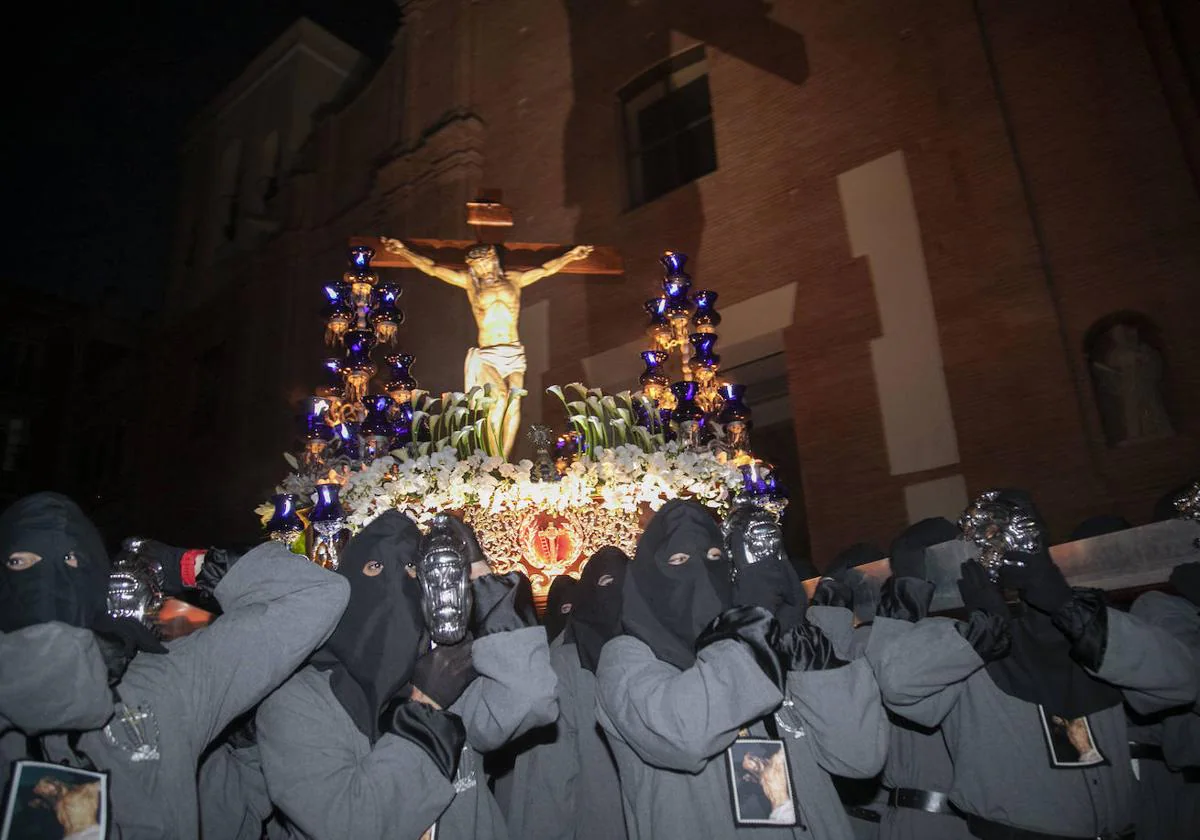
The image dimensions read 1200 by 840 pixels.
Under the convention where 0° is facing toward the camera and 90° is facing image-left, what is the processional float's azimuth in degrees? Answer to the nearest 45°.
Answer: approximately 0°
